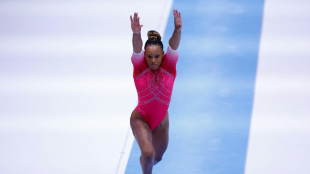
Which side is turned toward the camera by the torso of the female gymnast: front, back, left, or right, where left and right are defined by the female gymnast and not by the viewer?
front
